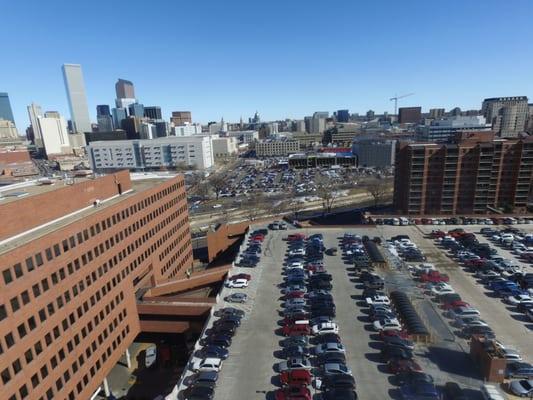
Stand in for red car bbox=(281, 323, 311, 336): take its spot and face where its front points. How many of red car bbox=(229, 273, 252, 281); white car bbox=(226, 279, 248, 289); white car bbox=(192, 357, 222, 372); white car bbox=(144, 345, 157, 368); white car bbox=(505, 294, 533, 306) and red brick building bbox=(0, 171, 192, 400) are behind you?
1

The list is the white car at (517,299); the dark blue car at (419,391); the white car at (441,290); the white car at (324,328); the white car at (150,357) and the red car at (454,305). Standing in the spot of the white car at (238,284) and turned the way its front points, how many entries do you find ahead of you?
1

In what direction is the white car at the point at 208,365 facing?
to the viewer's left

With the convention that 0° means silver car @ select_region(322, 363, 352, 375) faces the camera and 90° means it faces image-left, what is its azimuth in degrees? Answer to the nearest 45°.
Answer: approximately 270°

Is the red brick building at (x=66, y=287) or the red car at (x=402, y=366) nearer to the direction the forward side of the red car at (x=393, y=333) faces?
the red car

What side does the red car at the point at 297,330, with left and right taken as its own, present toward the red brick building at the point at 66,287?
back

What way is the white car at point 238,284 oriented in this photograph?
to the viewer's left

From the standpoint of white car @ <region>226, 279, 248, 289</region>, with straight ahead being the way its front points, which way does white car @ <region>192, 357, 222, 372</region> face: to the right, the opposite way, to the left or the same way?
the same way

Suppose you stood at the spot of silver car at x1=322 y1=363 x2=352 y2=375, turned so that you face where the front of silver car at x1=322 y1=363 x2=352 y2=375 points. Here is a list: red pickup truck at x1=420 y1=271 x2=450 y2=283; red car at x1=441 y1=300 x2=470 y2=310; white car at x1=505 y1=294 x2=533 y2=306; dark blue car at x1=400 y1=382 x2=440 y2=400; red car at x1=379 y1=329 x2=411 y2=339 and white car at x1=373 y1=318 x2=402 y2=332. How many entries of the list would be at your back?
0
